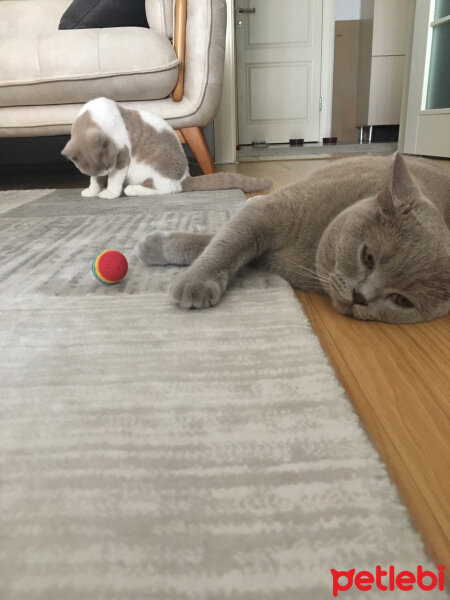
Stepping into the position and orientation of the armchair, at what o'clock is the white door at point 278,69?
The white door is roughly at 7 o'clock from the armchair.

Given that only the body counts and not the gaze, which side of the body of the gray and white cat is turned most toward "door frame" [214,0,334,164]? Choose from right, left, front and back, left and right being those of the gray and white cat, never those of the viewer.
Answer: right

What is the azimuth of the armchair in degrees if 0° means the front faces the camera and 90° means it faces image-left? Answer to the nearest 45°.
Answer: approximately 0°

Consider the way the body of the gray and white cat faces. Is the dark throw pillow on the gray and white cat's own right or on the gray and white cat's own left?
on the gray and white cat's own right

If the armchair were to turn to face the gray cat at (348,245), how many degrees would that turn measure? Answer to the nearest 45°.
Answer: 0° — it already faces it

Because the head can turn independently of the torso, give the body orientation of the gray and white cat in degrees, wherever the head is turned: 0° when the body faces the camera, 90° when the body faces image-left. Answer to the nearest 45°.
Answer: approximately 90°

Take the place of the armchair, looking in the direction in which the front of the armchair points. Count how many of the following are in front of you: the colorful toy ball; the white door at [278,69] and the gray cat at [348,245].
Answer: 2

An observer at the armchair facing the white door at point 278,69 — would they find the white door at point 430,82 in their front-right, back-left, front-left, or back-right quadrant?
front-right

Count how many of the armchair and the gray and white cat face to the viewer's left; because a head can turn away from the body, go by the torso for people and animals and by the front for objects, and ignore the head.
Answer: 1

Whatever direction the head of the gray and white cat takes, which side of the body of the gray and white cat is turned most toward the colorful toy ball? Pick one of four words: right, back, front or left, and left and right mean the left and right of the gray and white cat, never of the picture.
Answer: left

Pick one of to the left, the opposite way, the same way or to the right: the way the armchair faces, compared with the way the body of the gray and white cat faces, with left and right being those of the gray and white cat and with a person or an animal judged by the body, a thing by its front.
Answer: to the left
